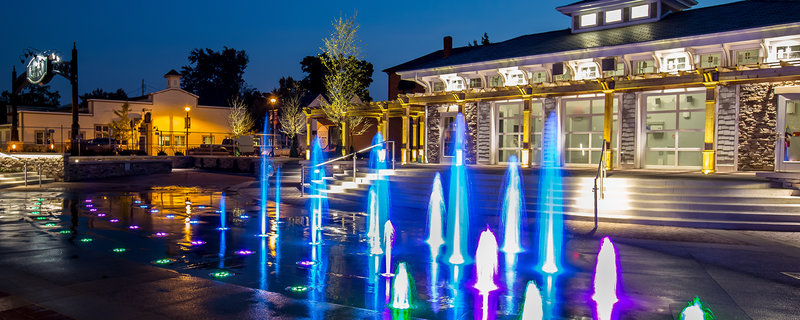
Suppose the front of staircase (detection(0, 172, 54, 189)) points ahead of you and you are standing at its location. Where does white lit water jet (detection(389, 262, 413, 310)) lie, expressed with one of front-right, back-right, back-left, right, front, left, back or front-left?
front-right

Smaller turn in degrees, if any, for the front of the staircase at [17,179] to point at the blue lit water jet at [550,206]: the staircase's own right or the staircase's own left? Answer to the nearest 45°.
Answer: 0° — it already faces it

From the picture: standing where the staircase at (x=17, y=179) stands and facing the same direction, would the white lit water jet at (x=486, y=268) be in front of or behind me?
in front

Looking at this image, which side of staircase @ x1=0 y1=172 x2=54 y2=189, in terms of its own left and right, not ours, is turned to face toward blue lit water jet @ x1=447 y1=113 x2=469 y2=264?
front

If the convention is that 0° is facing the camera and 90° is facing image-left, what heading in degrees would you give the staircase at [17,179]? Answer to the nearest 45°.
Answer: approximately 315°

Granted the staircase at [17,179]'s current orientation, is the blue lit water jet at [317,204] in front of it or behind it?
in front

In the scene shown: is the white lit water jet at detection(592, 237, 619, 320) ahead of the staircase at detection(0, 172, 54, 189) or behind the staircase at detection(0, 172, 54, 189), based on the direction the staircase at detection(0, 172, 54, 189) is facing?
ahead

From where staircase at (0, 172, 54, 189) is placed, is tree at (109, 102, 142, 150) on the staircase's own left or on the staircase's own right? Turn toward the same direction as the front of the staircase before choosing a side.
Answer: on the staircase's own left

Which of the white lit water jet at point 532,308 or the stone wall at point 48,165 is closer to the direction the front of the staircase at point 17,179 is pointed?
the white lit water jet
